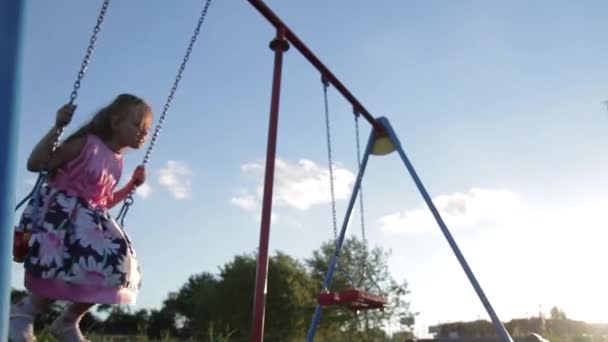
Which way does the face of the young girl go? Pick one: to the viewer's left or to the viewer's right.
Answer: to the viewer's right

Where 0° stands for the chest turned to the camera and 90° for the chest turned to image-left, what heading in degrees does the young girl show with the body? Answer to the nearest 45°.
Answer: approximately 315°
